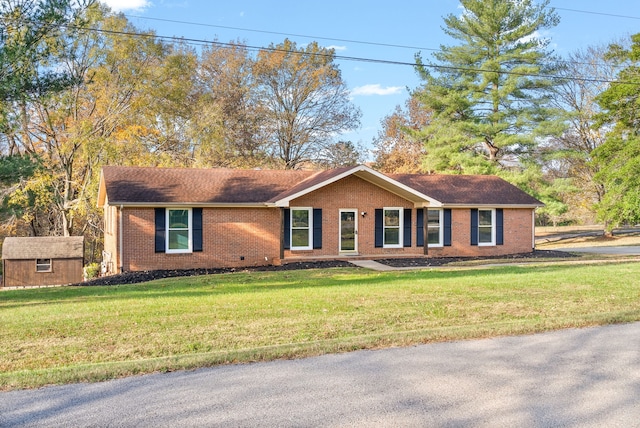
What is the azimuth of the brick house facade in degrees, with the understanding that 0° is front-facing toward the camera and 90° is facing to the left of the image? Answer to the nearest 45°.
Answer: approximately 0°

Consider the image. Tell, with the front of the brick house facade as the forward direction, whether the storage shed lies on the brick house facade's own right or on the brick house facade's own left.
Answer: on the brick house facade's own right
